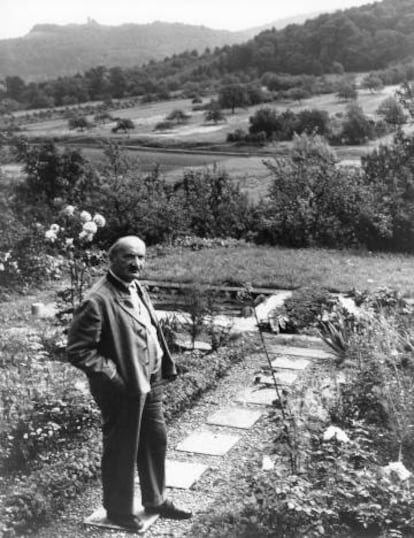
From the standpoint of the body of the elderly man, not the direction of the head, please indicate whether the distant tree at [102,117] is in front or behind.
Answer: behind

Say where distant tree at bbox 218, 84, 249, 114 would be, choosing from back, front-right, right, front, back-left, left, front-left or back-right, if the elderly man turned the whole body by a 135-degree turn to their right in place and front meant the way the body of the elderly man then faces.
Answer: right

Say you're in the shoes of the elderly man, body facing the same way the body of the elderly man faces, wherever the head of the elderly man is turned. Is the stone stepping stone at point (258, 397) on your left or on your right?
on your left

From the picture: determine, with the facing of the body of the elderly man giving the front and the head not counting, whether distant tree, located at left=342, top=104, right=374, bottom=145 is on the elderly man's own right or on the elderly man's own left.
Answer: on the elderly man's own left

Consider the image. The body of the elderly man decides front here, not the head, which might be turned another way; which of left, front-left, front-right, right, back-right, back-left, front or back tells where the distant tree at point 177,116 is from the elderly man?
back-left

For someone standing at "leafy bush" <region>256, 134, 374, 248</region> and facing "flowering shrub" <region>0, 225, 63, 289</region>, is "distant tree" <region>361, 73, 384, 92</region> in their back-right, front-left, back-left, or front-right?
back-right

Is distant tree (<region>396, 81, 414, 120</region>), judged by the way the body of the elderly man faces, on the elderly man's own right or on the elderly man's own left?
on the elderly man's own left

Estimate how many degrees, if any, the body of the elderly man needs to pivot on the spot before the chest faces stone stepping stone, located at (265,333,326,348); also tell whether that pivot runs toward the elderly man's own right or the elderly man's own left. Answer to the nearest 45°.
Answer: approximately 90° to the elderly man's own left

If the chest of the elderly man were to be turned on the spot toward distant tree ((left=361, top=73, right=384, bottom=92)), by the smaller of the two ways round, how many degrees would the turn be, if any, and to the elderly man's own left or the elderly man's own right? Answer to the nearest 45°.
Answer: approximately 135° to the elderly man's own left

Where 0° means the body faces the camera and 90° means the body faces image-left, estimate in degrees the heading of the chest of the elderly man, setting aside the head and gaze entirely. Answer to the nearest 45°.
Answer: approximately 315°

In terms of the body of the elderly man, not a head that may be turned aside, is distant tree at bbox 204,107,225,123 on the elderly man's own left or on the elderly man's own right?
on the elderly man's own left

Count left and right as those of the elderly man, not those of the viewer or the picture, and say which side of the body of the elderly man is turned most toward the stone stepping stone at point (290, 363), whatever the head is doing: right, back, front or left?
left

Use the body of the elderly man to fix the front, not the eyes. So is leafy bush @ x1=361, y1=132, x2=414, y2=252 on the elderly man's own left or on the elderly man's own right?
on the elderly man's own left
